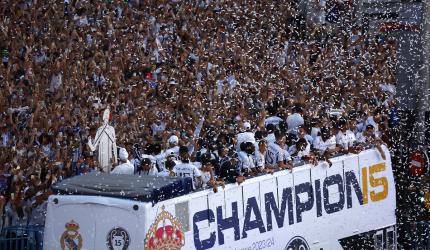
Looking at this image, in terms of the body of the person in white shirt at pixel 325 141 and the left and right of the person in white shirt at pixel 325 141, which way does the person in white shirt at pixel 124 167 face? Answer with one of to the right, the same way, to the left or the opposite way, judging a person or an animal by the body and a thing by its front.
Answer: the opposite way

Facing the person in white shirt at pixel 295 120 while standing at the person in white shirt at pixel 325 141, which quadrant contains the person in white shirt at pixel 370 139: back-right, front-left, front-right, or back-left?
back-right

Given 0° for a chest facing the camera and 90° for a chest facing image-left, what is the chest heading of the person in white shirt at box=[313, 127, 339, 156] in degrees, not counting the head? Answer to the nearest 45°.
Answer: approximately 0°

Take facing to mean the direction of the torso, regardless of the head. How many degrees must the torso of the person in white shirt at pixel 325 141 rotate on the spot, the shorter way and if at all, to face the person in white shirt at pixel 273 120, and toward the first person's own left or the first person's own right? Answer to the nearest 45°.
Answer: approximately 135° to the first person's own right

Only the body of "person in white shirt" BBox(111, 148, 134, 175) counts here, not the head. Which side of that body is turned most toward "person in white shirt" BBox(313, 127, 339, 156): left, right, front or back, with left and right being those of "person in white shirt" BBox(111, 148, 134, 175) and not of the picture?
right

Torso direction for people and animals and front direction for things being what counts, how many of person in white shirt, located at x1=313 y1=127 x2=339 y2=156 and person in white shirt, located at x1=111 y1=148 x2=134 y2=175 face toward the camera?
1

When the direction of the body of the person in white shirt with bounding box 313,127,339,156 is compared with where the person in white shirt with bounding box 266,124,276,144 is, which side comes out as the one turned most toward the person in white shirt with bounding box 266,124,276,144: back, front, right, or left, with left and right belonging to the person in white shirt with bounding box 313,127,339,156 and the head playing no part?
right

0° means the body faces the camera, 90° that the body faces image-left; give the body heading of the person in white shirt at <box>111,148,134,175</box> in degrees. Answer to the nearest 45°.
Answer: approximately 180°

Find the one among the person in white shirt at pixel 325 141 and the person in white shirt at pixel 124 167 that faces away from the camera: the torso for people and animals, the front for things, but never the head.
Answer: the person in white shirt at pixel 124 167
